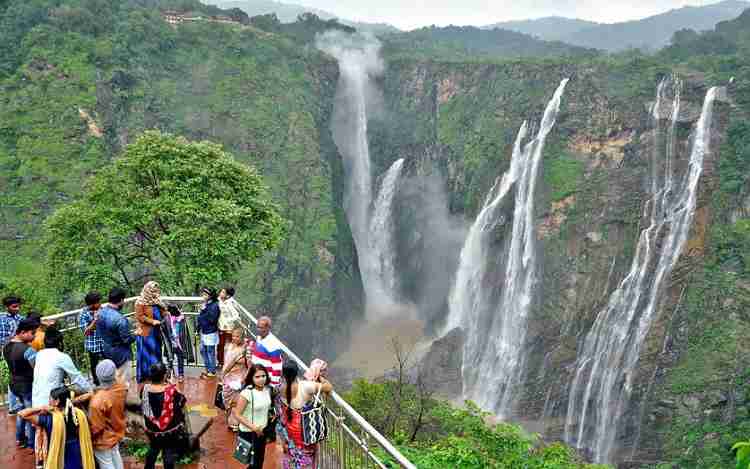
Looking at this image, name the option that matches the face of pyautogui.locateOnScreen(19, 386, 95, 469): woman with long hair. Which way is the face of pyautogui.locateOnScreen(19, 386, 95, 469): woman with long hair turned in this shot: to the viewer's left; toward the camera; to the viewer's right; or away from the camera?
away from the camera

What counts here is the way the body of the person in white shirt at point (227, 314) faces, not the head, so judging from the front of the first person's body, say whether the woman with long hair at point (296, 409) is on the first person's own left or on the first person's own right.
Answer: on the first person's own left

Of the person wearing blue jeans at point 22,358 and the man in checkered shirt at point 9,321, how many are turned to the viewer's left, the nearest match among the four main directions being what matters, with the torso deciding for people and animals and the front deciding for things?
0

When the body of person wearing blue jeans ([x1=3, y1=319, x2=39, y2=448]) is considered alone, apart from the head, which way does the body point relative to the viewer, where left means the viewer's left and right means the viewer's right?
facing away from the viewer and to the right of the viewer

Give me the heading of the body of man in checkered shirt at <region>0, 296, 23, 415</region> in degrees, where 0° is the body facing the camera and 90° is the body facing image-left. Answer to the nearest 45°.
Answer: approximately 315°

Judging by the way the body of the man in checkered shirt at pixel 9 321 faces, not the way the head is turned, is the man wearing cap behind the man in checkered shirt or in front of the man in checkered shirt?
in front

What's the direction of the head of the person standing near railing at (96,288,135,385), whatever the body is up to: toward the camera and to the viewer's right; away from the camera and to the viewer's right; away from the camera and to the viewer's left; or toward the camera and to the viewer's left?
away from the camera and to the viewer's right

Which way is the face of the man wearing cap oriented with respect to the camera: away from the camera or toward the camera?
away from the camera
